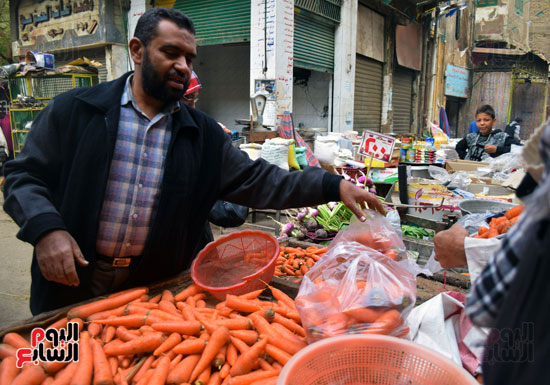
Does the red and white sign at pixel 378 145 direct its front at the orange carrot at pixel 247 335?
yes

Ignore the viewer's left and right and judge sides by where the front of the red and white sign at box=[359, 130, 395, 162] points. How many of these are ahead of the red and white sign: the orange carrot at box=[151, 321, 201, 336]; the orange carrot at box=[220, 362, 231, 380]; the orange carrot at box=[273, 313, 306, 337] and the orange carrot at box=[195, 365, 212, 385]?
4

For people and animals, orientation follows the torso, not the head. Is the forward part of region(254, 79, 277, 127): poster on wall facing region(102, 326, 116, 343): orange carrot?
yes

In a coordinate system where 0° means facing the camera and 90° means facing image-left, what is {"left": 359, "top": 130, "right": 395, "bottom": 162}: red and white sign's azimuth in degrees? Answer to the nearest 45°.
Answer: approximately 0°

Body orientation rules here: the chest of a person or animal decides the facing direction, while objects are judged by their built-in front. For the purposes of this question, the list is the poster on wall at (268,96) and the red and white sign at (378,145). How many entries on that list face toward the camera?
2

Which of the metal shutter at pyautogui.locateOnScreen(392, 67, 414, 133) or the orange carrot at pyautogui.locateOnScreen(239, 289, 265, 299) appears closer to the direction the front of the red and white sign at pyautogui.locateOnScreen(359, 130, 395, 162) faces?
the orange carrot

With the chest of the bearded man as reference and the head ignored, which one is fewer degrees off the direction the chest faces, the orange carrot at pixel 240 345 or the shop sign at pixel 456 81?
the orange carrot

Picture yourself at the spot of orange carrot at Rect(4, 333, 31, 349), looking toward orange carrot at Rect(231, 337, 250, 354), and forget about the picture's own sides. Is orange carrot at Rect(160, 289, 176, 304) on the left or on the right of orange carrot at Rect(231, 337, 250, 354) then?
left

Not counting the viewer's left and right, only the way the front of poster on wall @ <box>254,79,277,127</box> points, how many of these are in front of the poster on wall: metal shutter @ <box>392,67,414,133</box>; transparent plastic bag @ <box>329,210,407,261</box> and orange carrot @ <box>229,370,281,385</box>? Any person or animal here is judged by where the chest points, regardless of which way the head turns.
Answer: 2

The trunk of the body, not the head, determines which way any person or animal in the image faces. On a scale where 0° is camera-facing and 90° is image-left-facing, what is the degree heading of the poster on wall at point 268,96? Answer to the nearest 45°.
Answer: approximately 0°

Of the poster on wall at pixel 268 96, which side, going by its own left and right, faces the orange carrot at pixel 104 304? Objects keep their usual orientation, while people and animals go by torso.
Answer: front

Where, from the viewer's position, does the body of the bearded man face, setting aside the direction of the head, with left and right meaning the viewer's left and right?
facing the viewer and to the right of the viewer
